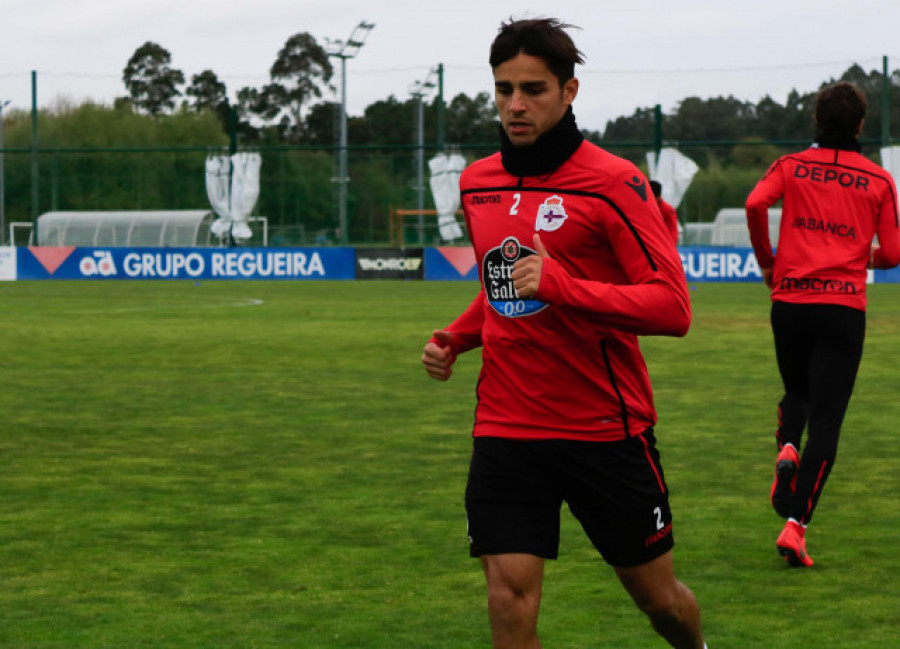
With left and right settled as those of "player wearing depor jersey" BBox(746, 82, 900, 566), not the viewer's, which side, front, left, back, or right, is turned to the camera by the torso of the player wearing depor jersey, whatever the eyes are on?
back

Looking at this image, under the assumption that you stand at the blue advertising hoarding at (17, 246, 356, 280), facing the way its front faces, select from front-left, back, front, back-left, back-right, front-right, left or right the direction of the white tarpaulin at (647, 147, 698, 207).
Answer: left

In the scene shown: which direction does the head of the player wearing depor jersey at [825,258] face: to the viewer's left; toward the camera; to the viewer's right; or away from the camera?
away from the camera

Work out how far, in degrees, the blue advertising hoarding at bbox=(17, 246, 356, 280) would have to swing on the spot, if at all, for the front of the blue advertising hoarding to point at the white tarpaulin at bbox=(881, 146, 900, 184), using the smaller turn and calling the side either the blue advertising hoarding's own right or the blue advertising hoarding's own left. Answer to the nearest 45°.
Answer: approximately 90° to the blue advertising hoarding's own left

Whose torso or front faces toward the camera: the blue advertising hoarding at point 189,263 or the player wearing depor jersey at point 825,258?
the blue advertising hoarding

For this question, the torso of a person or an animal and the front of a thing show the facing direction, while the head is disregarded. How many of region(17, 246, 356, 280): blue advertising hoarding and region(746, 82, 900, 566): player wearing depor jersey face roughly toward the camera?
1

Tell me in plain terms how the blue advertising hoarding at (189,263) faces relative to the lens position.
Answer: facing the viewer

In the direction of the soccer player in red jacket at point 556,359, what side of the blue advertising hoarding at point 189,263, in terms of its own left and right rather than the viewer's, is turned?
front

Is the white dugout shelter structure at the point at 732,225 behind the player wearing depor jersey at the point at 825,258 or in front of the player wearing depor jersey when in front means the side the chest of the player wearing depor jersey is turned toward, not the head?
in front

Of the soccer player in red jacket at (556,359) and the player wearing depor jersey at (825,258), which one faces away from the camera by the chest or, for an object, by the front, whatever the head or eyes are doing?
the player wearing depor jersey

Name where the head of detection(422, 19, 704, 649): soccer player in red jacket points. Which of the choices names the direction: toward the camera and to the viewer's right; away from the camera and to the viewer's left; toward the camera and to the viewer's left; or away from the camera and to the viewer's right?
toward the camera and to the viewer's left

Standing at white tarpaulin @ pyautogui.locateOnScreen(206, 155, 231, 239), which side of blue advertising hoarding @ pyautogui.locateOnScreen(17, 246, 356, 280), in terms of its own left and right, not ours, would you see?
back
